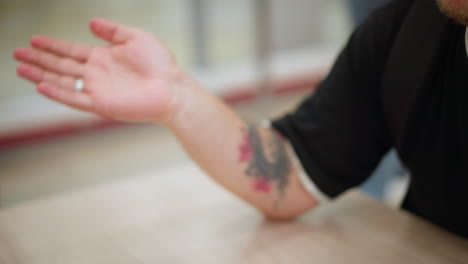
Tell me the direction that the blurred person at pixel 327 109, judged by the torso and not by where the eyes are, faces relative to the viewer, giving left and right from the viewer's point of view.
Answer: facing the viewer
